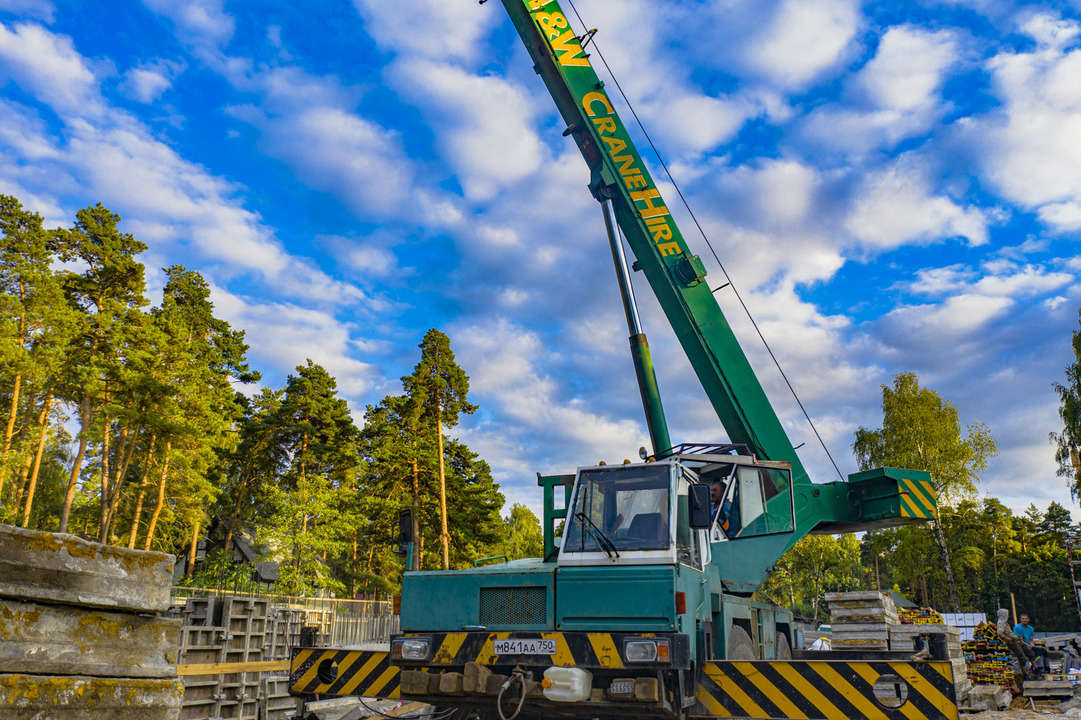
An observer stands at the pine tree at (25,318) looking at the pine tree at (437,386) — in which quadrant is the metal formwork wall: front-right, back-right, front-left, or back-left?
front-right

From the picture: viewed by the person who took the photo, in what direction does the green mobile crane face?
facing the viewer

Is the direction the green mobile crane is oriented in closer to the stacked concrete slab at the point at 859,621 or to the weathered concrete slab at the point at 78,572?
the weathered concrete slab

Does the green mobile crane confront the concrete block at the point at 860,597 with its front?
no

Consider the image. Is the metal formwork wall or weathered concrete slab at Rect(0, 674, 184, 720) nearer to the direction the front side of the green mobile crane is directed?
the weathered concrete slab

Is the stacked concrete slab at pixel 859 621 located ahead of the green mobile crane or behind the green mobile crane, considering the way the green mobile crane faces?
behind

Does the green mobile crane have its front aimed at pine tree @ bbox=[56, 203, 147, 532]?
no

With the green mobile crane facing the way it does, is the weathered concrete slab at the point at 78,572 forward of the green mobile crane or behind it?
forward

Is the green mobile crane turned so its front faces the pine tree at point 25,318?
no

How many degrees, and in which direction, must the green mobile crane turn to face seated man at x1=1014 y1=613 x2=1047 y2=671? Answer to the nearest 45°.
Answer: approximately 135° to its left

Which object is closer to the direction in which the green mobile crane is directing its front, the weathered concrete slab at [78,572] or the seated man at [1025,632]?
the weathered concrete slab

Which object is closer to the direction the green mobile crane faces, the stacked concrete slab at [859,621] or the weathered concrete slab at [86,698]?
the weathered concrete slab

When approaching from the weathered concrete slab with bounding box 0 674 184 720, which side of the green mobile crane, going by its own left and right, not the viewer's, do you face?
front
